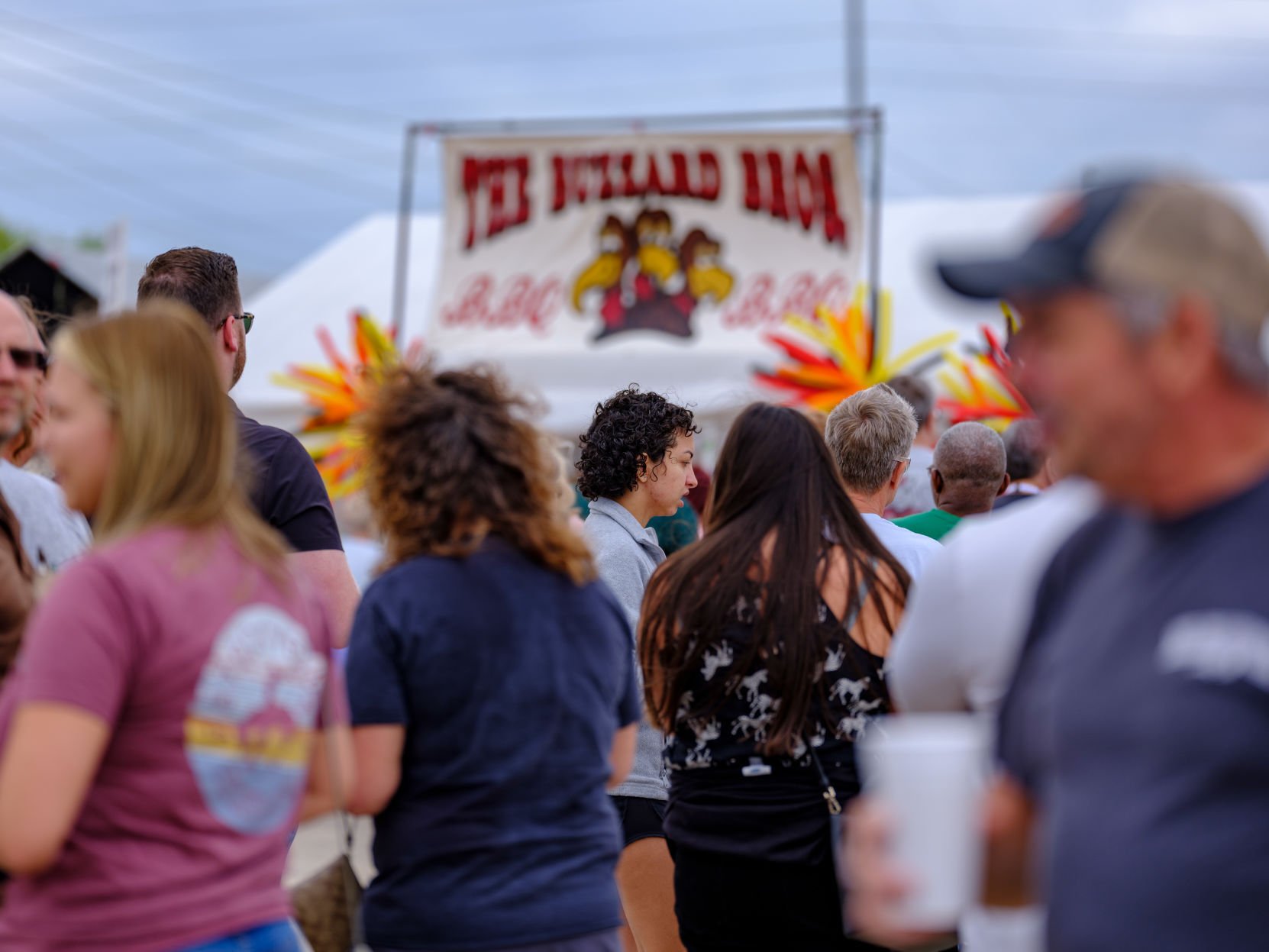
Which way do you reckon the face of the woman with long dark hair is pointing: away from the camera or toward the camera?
away from the camera

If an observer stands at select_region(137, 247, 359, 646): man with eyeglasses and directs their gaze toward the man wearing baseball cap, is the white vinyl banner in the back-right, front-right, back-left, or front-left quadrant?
back-left

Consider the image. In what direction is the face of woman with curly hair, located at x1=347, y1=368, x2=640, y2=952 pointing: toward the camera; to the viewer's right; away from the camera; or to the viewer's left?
away from the camera

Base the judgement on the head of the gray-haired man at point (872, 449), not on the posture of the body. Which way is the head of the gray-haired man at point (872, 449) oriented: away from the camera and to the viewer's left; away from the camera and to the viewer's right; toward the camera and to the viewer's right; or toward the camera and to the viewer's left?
away from the camera and to the viewer's right

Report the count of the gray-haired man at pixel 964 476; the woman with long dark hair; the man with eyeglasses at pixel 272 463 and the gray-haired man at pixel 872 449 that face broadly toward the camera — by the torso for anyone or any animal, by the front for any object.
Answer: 0

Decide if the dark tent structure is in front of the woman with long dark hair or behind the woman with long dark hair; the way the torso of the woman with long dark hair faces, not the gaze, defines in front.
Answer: in front

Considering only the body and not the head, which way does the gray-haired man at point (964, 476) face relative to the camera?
away from the camera

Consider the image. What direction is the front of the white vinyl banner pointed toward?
toward the camera

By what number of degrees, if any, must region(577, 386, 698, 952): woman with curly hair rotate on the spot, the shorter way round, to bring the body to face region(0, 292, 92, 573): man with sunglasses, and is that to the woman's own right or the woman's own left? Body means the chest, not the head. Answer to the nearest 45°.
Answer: approximately 135° to the woman's own right

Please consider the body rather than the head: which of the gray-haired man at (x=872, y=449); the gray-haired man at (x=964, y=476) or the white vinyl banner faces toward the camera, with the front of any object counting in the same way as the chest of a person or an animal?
the white vinyl banner

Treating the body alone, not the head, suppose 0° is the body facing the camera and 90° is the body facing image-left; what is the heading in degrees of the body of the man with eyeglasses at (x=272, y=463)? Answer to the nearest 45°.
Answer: approximately 225°

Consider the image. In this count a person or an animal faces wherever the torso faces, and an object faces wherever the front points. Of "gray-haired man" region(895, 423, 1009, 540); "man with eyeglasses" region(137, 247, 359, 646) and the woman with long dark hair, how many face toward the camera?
0

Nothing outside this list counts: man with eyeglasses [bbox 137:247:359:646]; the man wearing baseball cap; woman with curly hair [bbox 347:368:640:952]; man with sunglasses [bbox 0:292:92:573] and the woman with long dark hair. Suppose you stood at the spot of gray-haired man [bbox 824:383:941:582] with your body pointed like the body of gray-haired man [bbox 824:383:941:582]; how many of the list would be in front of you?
0

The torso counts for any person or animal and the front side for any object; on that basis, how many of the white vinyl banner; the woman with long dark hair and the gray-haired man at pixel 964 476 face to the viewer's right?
0

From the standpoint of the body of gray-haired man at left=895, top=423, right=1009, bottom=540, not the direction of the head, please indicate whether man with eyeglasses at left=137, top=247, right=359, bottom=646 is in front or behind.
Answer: behind

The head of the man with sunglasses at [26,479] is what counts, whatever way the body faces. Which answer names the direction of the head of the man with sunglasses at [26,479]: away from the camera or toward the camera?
toward the camera

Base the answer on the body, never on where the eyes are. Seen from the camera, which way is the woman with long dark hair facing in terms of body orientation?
away from the camera

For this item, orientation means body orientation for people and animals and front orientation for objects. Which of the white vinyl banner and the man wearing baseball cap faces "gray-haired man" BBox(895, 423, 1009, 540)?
the white vinyl banner

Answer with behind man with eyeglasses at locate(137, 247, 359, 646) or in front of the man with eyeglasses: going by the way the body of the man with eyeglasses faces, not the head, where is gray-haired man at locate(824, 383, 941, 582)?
in front

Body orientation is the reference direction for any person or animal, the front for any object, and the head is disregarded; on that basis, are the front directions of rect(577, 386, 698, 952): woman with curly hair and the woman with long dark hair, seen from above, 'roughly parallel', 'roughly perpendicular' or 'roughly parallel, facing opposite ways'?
roughly perpendicular

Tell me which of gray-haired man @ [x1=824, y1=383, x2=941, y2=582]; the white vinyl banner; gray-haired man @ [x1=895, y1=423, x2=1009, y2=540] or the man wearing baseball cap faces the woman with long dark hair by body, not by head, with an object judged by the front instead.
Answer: the white vinyl banner

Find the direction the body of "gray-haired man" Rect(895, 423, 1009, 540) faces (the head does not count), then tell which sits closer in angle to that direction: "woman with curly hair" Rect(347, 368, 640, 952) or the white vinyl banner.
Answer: the white vinyl banner

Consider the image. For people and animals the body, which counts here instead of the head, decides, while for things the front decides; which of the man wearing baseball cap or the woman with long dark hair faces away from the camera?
the woman with long dark hair

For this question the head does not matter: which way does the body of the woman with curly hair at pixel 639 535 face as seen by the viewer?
to the viewer's right
